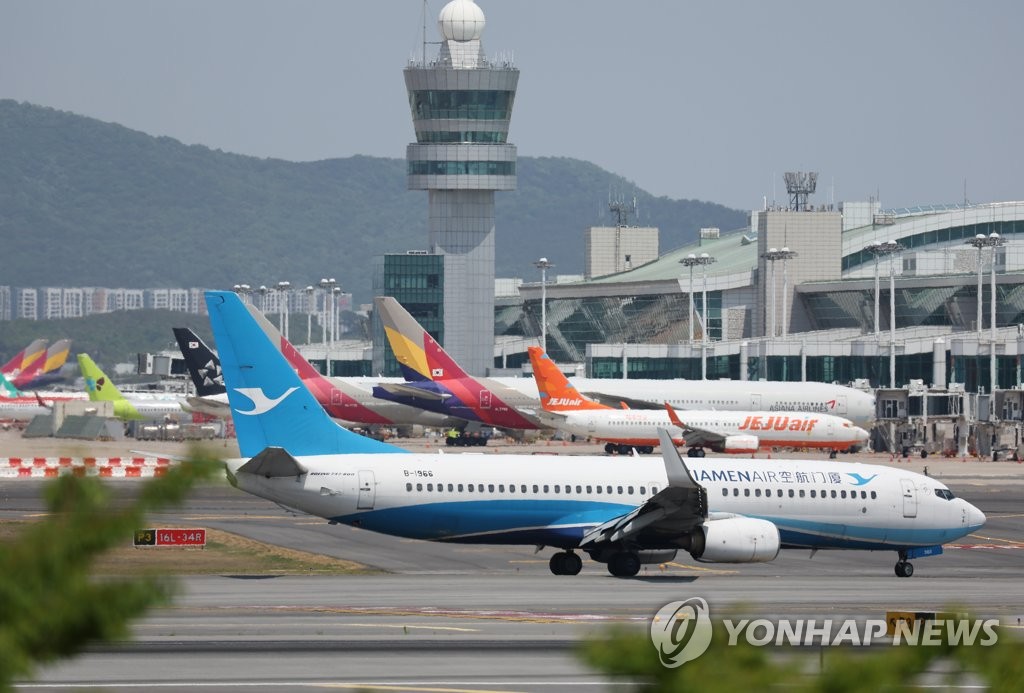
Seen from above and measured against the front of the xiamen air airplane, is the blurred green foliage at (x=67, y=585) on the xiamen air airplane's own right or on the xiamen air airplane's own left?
on the xiamen air airplane's own right

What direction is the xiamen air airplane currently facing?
to the viewer's right
